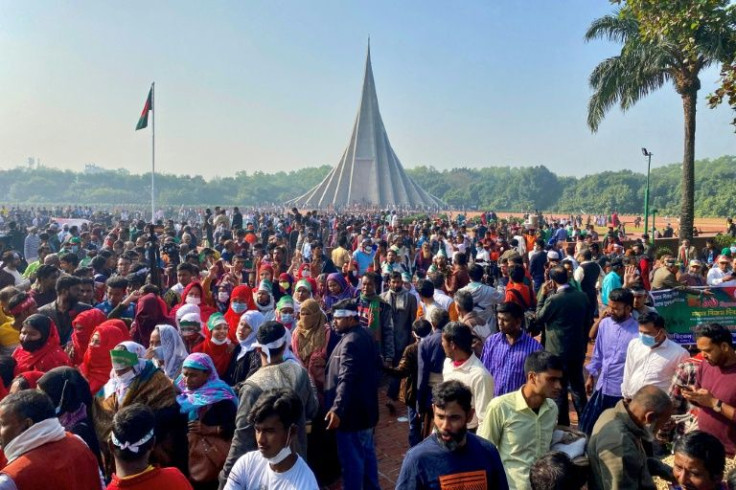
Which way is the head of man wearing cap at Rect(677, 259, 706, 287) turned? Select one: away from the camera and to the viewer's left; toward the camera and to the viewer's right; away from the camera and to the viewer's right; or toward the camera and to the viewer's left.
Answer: toward the camera and to the viewer's left

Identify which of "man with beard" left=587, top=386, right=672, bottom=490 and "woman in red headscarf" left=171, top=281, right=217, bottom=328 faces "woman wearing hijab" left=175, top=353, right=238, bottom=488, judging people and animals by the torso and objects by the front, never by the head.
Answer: the woman in red headscarf

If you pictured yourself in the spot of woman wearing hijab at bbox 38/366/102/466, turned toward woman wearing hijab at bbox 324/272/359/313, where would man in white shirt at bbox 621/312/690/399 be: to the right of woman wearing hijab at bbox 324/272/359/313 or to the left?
right

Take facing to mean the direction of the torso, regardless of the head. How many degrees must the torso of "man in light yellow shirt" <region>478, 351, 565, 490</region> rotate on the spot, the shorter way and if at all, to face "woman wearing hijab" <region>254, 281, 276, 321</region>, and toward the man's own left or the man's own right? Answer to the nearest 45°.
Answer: approximately 180°

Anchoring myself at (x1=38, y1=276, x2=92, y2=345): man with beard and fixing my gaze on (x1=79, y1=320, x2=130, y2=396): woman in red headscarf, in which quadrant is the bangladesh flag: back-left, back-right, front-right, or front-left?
back-left

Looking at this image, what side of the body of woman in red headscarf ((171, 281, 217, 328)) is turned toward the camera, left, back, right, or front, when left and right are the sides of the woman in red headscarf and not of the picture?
front

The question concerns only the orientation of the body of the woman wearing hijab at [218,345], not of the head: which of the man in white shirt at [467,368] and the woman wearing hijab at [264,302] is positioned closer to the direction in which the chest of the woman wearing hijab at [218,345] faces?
the man in white shirt

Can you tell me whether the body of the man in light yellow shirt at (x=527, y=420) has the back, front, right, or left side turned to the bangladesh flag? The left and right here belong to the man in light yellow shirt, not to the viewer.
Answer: back

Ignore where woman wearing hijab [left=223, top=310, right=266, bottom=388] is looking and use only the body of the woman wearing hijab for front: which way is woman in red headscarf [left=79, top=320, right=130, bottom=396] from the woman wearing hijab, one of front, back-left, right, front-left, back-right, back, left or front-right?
front-right

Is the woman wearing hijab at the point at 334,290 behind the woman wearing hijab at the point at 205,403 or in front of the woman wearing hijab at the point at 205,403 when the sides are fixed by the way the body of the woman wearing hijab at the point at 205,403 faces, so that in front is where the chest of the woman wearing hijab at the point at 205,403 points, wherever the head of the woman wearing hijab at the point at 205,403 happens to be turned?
behind
